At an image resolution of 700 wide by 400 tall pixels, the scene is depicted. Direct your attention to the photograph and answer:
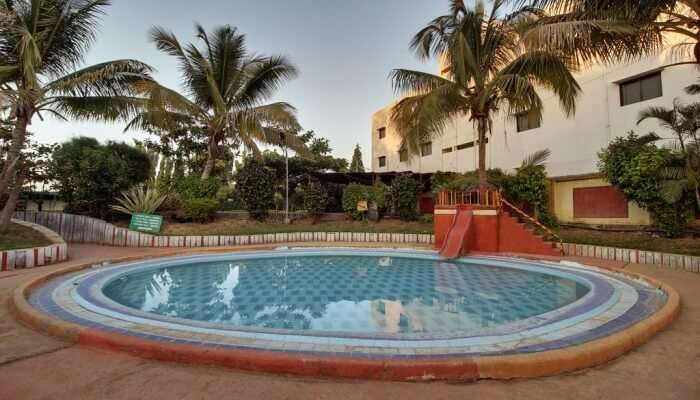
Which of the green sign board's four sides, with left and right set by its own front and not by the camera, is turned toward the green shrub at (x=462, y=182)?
left

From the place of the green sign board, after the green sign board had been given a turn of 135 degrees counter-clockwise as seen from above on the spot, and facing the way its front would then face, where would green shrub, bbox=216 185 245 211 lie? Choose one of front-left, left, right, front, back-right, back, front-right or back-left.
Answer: front

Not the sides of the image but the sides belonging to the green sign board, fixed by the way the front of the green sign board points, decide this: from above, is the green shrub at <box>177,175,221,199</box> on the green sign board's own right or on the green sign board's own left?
on the green sign board's own left

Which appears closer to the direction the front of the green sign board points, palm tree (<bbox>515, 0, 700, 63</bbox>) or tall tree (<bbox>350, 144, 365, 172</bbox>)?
the palm tree

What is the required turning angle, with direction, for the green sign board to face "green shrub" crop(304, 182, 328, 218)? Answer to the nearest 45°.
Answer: approximately 90° to its left

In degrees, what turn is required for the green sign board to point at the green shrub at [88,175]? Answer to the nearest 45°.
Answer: approximately 135° to its right

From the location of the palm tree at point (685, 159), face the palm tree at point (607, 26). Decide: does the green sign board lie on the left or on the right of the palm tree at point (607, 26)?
right

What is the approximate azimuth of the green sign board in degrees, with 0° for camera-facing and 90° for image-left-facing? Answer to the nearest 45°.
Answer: approximately 0°

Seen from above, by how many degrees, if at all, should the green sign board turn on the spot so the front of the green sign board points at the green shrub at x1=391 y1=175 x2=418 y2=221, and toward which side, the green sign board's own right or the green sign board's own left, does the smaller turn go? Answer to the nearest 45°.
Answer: approximately 90° to the green sign board's own left

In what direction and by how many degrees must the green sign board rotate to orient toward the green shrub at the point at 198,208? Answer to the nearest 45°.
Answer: approximately 90° to its left

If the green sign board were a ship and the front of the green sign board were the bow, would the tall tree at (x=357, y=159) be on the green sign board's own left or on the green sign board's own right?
on the green sign board's own left

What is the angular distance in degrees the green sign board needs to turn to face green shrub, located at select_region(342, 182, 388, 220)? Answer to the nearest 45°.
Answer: approximately 90° to its left
